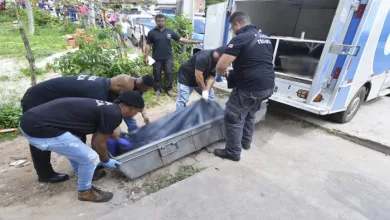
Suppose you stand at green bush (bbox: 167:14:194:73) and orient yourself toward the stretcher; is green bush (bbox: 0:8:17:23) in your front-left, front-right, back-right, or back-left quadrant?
back-right

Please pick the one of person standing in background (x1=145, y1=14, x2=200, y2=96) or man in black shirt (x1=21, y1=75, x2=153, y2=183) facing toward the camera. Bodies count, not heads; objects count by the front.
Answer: the person standing in background

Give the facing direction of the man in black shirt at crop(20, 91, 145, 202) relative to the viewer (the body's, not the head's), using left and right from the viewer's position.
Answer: facing to the right of the viewer

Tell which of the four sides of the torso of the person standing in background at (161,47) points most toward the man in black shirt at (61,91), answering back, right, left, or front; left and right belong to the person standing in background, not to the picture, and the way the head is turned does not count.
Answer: front

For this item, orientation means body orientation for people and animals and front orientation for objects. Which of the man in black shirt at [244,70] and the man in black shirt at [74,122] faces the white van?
the man in black shirt at [74,122]

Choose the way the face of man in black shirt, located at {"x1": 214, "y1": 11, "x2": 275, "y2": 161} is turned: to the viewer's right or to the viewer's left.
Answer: to the viewer's left

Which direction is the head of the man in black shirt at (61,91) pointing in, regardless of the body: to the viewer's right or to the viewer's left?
to the viewer's right

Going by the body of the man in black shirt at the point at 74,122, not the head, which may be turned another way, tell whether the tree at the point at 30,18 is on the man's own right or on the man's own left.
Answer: on the man's own left

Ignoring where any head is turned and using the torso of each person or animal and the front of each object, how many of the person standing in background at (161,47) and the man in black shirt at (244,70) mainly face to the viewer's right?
0

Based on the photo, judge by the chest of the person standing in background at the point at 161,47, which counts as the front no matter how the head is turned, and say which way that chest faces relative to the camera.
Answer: toward the camera

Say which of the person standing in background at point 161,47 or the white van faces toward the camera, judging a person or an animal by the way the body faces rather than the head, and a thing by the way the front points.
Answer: the person standing in background

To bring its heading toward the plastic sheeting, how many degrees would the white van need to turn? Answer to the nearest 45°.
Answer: approximately 180°

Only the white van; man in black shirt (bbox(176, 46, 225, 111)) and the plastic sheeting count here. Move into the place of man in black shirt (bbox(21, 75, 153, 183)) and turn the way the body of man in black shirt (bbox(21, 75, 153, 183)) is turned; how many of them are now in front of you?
3
